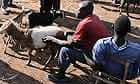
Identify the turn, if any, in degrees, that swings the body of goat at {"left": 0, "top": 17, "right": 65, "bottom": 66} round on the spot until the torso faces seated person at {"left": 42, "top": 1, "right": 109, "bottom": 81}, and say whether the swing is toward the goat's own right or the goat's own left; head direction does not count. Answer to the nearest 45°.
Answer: approximately 135° to the goat's own left

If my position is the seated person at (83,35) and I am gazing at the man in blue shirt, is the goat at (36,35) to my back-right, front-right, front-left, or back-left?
back-right

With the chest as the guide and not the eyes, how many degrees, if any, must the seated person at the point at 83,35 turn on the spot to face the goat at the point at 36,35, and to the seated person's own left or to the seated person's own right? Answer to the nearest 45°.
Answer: approximately 45° to the seated person's own right

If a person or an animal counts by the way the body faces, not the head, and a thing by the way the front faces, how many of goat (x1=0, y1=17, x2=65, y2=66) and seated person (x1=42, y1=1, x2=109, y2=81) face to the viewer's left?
2

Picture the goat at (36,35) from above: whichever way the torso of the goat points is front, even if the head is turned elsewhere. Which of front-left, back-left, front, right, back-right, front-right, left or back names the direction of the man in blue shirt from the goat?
back-left

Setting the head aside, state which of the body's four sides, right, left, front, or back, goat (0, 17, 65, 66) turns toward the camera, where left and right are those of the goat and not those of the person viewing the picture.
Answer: left

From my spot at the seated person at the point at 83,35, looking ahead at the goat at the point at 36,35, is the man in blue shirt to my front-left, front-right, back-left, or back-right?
back-left

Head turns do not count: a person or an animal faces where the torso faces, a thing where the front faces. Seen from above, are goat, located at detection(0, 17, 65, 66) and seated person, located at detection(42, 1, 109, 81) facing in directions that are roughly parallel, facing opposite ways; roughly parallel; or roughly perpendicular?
roughly parallel

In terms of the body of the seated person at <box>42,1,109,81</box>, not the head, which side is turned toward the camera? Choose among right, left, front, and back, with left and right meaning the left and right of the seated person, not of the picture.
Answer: left
